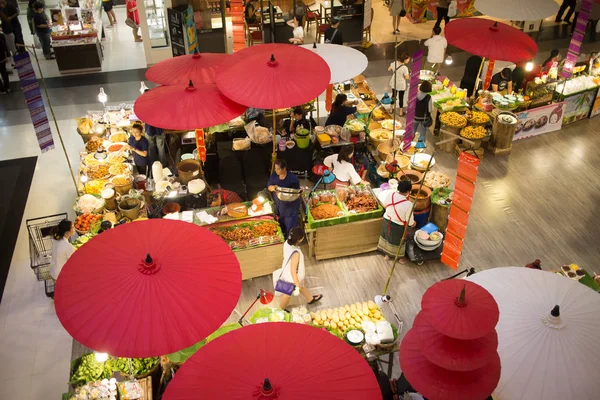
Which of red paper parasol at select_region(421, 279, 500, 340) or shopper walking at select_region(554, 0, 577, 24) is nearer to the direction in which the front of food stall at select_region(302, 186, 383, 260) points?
the red paper parasol

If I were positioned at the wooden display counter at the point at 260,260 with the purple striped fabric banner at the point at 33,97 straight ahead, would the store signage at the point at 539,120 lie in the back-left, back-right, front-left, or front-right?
back-right

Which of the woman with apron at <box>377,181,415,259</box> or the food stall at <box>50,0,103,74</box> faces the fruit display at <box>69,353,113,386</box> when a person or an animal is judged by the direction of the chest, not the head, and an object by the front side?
the food stall

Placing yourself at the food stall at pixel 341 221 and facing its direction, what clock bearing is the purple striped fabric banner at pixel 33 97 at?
The purple striped fabric banner is roughly at 3 o'clock from the food stall.

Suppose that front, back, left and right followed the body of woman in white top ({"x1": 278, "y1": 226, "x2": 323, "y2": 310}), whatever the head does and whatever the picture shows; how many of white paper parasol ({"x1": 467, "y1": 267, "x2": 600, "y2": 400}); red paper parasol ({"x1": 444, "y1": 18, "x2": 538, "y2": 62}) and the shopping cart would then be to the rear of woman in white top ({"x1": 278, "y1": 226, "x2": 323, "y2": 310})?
1

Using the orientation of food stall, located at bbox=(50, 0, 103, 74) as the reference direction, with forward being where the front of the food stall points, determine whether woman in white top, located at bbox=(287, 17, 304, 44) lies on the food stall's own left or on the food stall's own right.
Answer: on the food stall's own left

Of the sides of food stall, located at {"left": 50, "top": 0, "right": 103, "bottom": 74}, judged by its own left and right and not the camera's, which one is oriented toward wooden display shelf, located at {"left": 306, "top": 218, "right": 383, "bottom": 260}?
front

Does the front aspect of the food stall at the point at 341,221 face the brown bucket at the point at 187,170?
no

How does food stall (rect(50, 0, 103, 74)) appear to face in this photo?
toward the camera
